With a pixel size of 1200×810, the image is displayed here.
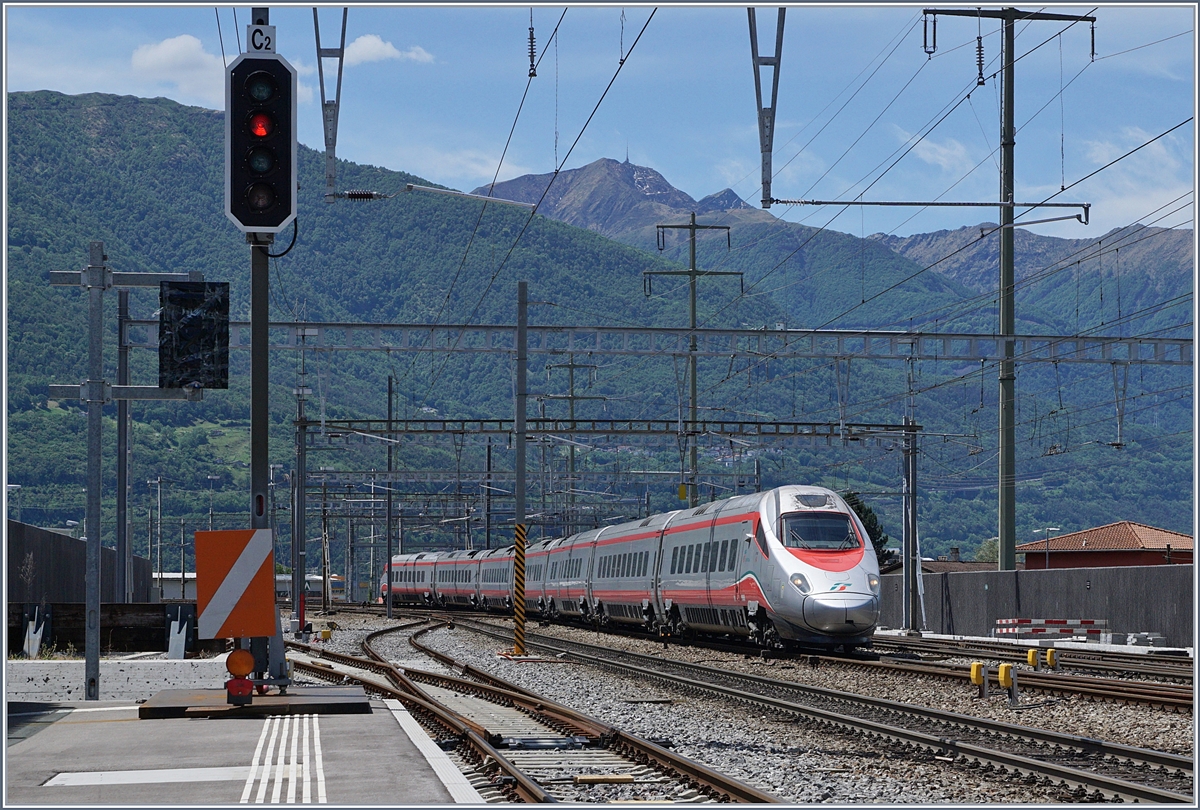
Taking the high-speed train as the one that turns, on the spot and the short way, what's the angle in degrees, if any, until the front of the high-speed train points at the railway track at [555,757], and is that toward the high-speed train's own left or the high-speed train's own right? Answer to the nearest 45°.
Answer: approximately 45° to the high-speed train's own right

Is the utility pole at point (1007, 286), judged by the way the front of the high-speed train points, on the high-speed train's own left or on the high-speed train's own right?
on the high-speed train's own left

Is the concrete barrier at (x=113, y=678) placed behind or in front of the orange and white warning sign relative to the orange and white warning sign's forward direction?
behind

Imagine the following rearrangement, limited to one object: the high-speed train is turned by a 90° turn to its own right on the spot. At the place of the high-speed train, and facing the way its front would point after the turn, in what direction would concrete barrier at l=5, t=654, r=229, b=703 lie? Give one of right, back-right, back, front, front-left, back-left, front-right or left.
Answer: front

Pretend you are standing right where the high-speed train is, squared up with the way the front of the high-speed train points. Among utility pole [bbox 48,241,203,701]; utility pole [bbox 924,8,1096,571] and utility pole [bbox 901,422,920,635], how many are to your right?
1

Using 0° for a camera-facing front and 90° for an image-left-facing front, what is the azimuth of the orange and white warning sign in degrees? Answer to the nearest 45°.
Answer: approximately 0°

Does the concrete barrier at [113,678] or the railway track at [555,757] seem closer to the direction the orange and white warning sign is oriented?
the railway track

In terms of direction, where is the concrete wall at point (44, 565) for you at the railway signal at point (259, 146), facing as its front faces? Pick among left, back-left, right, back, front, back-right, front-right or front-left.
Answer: back

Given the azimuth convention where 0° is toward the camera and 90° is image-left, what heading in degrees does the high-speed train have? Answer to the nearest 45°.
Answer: approximately 315°

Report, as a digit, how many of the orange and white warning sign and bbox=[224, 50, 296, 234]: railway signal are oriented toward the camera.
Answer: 2

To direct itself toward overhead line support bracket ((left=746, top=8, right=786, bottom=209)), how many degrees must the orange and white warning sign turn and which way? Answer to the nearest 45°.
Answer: approximately 135° to its left
